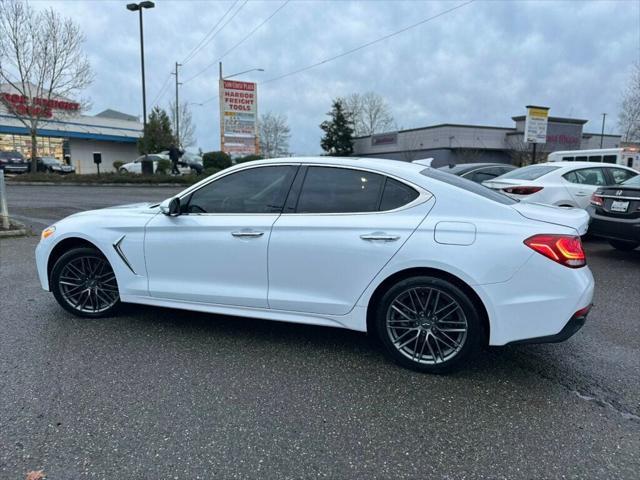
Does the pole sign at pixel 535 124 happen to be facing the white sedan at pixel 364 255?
yes

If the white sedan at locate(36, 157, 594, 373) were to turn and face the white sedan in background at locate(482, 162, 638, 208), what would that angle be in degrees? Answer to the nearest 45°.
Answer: approximately 135° to its right

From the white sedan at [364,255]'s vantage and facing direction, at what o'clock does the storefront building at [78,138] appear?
The storefront building is roughly at 2 o'clock from the white sedan.

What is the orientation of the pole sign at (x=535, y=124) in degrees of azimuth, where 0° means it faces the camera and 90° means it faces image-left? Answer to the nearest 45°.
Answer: approximately 0°

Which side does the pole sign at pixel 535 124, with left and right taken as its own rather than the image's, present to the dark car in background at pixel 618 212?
front

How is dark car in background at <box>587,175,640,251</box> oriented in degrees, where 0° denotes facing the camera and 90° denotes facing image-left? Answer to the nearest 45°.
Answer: approximately 225°

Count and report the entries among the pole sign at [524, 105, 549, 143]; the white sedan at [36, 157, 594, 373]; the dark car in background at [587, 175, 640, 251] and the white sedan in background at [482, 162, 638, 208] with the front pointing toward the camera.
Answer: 1

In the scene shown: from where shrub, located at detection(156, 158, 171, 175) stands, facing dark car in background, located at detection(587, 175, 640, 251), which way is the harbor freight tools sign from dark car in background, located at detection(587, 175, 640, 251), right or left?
left

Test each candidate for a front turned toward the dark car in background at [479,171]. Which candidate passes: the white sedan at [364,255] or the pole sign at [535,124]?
the pole sign

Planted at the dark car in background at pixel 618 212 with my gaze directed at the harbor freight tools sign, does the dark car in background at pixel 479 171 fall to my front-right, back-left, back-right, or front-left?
front-right

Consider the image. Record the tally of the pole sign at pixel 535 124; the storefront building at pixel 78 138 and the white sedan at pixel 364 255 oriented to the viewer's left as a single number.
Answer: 1

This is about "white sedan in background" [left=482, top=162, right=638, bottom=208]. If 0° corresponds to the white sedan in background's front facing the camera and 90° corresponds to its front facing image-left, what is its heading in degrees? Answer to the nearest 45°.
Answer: approximately 225°

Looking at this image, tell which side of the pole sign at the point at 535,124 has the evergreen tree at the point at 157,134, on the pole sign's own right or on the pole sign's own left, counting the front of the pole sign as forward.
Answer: on the pole sign's own right

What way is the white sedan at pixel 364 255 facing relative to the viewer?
to the viewer's left

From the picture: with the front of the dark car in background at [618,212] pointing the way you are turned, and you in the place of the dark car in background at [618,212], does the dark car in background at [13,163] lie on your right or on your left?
on your left

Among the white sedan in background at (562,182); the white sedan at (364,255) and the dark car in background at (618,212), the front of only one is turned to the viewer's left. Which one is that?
the white sedan at (364,255)
